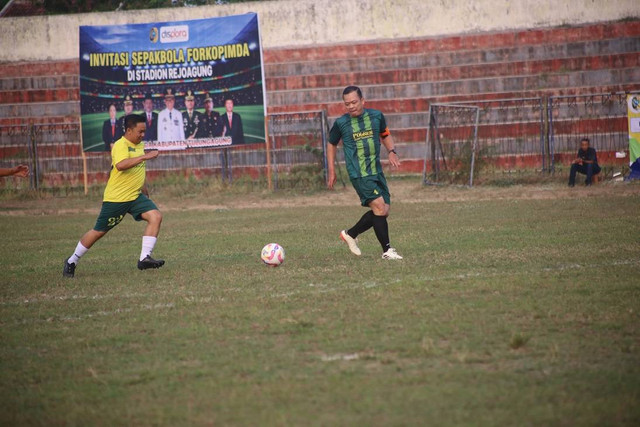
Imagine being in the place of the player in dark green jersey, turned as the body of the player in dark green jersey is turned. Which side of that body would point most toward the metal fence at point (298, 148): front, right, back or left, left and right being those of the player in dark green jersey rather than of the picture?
back

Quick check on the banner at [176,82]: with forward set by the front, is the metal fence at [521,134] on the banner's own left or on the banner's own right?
on the banner's own left

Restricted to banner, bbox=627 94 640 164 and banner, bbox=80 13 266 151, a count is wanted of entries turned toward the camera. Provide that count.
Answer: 2

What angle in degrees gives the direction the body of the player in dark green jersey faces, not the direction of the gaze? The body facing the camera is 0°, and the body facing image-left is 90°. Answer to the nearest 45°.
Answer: approximately 0°

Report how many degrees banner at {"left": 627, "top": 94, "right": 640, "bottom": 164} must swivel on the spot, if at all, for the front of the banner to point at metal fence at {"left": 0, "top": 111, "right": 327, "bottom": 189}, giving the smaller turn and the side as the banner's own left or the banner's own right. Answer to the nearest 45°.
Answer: approximately 90° to the banner's own right

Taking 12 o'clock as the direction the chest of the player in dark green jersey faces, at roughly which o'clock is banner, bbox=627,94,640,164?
The banner is roughly at 7 o'clock from the player in dark green jersey.

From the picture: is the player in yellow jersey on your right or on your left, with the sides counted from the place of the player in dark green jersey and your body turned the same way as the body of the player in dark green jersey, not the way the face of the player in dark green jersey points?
on your right
